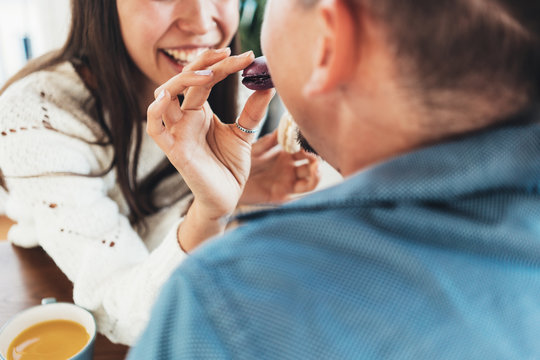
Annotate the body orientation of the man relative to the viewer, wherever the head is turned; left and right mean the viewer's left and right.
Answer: facing away from the viewer and to the left of the viewer

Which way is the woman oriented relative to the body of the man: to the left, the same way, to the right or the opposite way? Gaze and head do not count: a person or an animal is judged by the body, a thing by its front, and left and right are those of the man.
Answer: the opposite way

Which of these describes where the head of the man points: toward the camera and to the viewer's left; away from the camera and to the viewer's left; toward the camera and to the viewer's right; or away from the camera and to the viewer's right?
away from the camera and to the viewer's left
